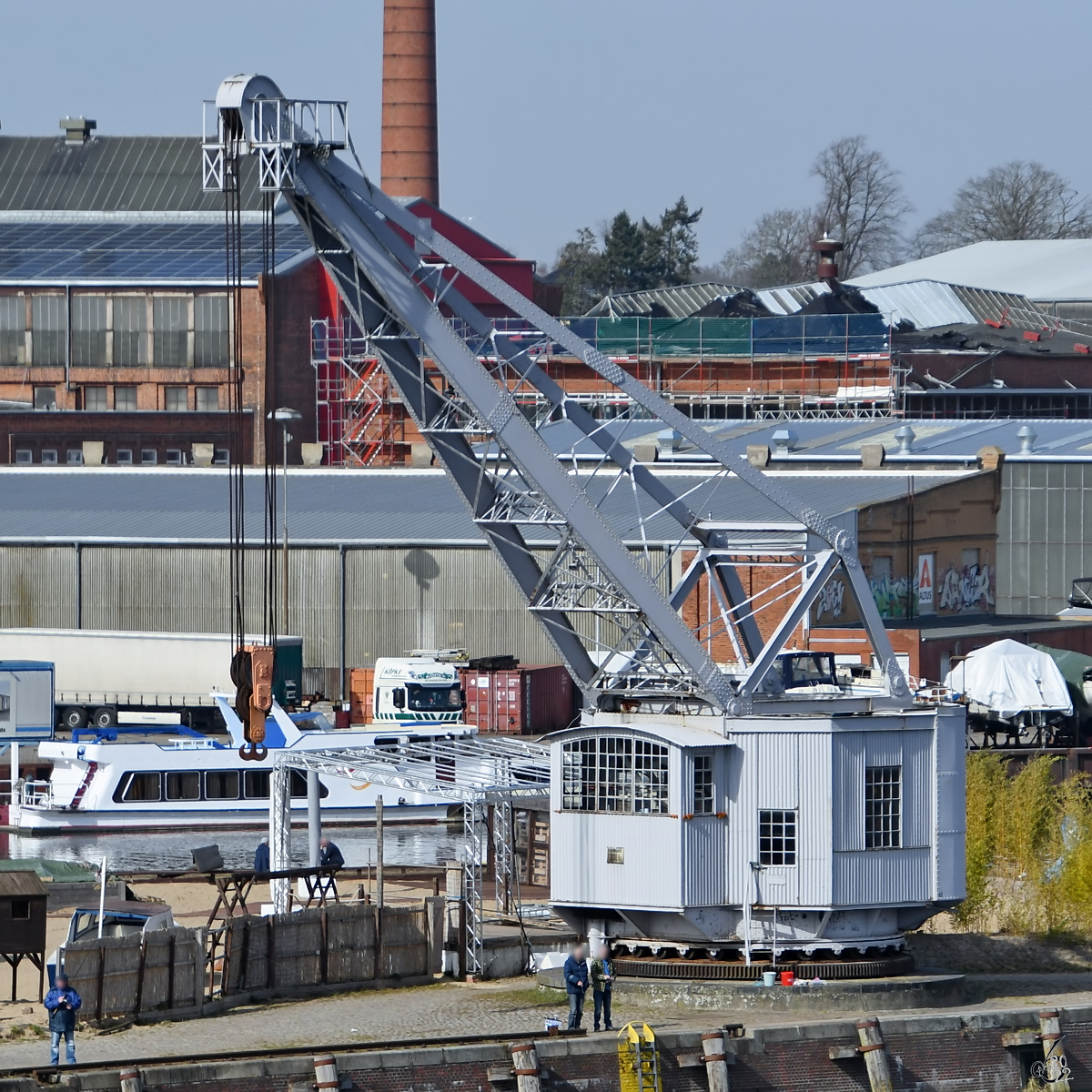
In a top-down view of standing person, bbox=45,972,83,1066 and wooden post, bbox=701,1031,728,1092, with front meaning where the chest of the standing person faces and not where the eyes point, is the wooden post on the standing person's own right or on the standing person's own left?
on the standing person's own left

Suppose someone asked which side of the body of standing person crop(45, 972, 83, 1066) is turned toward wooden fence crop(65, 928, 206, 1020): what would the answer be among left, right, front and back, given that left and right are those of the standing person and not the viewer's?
back

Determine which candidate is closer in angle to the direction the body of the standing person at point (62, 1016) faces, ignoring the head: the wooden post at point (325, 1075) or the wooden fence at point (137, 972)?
the wooden post

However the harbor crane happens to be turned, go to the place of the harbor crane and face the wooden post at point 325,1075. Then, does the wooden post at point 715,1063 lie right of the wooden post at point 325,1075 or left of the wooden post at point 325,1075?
left

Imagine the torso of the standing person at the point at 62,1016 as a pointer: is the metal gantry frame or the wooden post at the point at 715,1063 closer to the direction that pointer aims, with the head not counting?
the wooden post

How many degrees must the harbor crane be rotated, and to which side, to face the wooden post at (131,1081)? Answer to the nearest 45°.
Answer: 0° — it already faces it

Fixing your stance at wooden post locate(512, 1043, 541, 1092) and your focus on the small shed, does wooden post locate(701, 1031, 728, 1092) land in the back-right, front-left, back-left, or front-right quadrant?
back-right

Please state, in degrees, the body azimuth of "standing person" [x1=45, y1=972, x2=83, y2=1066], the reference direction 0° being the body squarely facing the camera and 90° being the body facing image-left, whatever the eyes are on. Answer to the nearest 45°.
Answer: approximately 0°

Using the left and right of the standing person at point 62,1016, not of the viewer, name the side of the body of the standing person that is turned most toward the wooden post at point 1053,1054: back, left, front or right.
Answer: left

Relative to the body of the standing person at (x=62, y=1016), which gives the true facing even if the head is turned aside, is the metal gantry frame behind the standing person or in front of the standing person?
behind

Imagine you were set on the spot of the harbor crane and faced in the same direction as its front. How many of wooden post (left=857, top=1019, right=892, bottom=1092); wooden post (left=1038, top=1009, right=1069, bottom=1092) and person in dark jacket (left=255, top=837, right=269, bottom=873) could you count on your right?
1
